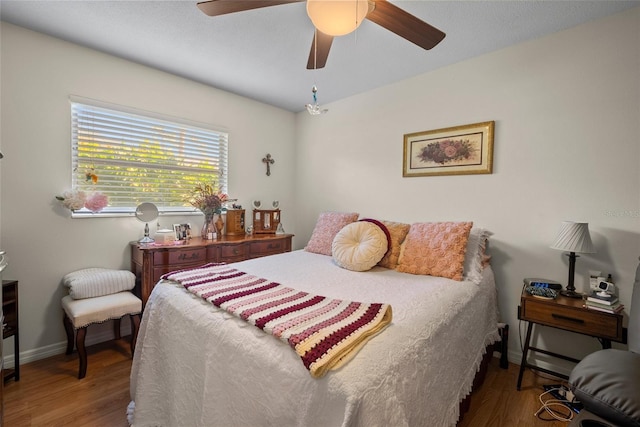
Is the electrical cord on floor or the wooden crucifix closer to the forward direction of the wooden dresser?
the electrical cord on floor

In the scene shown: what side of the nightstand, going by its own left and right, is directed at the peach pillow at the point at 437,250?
right

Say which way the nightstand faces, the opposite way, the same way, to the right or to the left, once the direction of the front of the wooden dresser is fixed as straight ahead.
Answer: to the right

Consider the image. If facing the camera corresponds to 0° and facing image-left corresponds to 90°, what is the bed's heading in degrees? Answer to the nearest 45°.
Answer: approximately 45°

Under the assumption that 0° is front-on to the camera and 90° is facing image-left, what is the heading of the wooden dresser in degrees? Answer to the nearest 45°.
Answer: approximately 315°

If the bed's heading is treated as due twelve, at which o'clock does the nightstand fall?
The nightstand is roughly at 7 o'clock from the bed.

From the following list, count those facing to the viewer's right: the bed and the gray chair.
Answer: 0

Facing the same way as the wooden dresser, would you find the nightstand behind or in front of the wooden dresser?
in front

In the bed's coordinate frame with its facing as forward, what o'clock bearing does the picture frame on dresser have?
The picture frame on dresser is roughly at 3 o'clock from the bed.

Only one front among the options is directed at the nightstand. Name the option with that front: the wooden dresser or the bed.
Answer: the wooden dresser

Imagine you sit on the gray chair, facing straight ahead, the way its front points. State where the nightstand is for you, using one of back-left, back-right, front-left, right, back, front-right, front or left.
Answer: back-right

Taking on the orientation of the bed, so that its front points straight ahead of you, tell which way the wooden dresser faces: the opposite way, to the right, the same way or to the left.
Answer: to the left

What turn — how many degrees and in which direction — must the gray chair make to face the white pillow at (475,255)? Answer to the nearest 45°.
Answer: approximately 90° to its right
